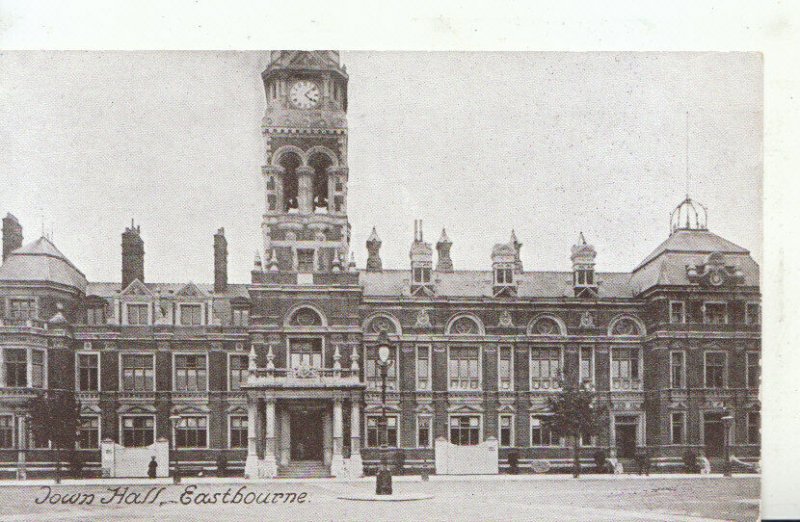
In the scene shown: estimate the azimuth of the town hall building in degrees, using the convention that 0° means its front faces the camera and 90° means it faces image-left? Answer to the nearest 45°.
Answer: approximately 0°
